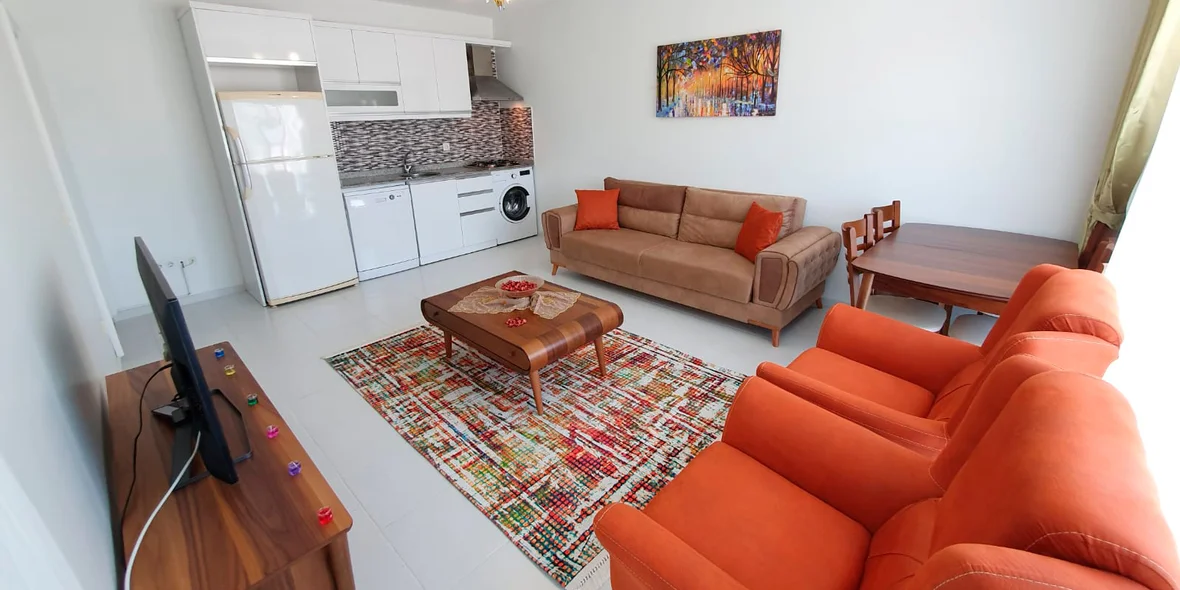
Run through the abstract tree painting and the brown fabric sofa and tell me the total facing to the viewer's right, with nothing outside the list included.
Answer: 0

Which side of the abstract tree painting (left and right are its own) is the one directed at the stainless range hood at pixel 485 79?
right

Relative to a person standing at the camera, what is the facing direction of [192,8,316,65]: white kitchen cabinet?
facing the viewer and to the right of the viewer

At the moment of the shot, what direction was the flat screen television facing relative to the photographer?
facing to the right of the viewer

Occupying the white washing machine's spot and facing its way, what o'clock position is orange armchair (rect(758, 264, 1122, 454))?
The orange armchair is roughly at 1 o'clock from the white washing machine.

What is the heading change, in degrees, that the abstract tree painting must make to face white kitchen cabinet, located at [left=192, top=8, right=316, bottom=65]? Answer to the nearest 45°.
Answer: approximately 45° to its right

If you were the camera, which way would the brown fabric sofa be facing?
facing the viewer and to the left of the viewer

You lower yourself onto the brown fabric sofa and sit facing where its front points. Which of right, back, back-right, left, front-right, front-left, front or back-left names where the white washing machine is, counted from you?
right

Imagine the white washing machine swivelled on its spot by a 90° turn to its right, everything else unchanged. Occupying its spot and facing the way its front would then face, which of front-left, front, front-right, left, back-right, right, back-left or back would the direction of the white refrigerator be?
front

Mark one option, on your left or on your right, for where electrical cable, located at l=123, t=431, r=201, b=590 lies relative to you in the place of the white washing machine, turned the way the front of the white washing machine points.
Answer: on your right

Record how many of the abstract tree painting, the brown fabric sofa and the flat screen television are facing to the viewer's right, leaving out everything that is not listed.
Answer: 1

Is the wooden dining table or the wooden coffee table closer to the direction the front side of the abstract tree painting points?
the wooden coffee table

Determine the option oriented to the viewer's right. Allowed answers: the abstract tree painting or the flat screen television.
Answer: the flat screen television

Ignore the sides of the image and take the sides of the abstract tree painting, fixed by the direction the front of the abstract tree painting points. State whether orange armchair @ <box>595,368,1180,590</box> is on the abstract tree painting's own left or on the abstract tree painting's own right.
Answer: on the abstract tree painting's own left
